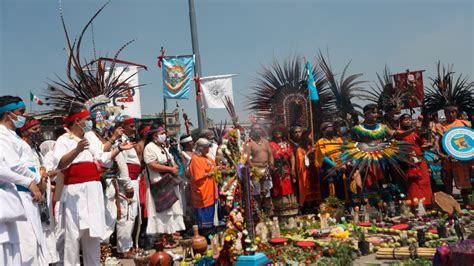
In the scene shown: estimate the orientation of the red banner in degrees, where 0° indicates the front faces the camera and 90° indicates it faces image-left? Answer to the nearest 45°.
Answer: approximately 0°

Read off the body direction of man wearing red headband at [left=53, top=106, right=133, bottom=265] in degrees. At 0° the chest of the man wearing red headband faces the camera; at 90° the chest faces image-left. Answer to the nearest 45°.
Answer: approximately 315°

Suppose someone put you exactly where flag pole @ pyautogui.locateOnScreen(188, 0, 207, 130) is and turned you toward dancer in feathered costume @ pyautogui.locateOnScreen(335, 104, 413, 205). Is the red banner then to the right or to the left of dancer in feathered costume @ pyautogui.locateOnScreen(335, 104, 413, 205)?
left

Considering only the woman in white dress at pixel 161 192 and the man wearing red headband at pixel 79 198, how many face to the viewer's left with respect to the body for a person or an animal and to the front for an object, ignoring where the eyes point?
0

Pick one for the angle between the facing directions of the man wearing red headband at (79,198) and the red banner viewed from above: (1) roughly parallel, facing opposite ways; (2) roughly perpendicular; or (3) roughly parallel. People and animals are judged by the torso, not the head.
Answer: roughly perpendicular

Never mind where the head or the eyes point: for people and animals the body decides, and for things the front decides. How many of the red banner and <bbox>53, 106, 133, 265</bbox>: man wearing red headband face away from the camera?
0

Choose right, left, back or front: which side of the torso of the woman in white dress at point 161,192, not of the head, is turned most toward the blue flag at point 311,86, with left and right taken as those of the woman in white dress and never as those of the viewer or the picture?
left

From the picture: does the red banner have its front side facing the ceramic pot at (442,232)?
yes

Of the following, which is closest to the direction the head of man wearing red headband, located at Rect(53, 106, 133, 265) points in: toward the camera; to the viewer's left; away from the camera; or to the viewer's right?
to the viewer's right

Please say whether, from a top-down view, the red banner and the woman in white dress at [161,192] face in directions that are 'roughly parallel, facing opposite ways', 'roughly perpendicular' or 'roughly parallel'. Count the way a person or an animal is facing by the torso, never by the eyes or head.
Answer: roughly perpendicular
